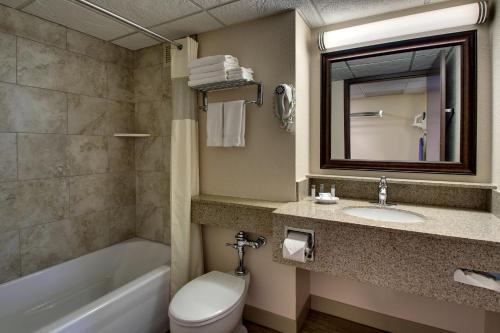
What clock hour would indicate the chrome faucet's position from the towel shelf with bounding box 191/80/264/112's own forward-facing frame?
The chrome faucet is roughly at 8 o'clock from the towel shelf.

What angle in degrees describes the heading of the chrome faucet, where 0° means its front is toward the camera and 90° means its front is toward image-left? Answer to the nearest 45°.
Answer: approximately 0°

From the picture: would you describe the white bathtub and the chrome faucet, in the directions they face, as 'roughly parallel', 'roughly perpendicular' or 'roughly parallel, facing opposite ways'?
roughly perpendicular

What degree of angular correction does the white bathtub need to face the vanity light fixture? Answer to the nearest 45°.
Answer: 0° — it already faces it

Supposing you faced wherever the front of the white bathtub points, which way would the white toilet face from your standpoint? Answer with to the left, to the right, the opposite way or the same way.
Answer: to the right

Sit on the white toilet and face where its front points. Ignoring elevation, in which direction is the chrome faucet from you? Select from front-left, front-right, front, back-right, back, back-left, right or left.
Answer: back-left

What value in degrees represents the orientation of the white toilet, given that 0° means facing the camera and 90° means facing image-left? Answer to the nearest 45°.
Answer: approximately 45°

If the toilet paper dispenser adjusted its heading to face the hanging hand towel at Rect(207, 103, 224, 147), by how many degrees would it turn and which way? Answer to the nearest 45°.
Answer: approximately 90° to its right
